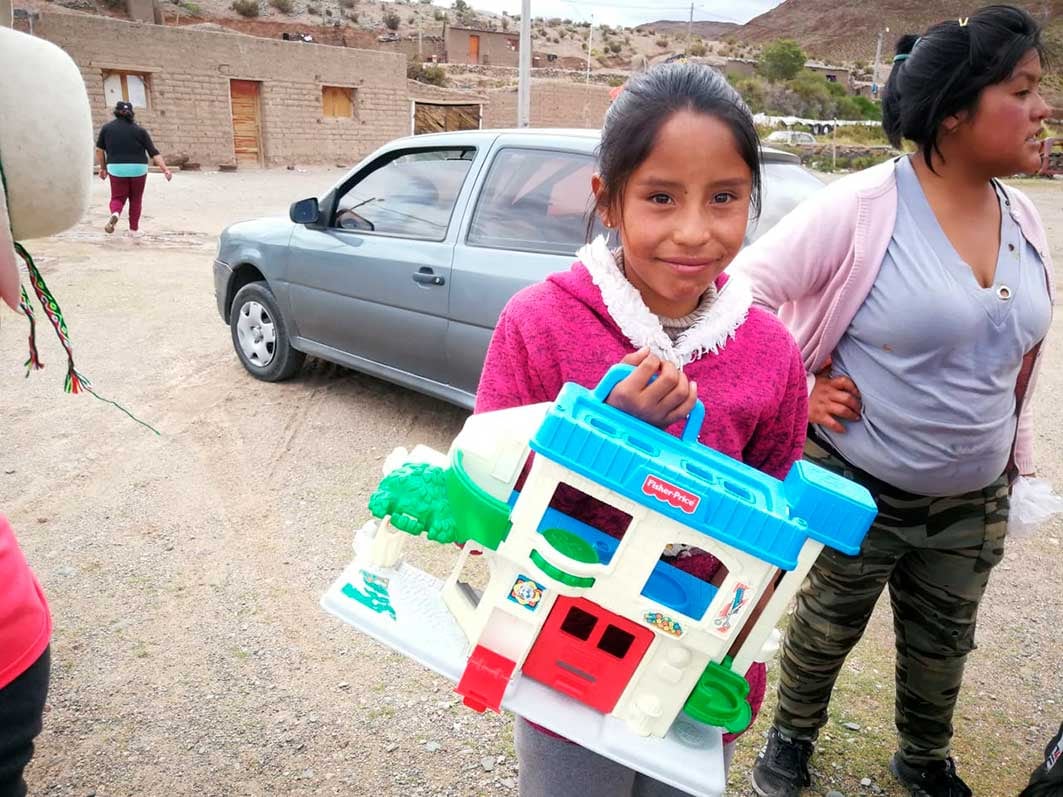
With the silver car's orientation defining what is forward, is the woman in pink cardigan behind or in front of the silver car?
behind

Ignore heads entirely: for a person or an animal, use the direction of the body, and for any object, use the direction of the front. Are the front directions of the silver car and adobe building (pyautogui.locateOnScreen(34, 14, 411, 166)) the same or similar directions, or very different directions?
very different directions

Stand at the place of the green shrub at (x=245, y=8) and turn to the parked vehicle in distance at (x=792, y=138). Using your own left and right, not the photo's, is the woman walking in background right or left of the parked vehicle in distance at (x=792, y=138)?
right

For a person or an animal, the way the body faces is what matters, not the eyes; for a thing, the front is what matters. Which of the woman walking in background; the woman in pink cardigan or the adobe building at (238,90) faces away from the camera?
the woman walking in background

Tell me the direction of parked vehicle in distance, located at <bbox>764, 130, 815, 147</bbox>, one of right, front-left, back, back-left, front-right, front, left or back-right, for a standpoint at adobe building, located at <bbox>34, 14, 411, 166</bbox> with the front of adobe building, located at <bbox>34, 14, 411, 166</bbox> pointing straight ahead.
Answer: back-left

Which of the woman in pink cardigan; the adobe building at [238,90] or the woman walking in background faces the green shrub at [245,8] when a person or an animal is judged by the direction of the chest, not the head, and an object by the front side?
the woman walking in background

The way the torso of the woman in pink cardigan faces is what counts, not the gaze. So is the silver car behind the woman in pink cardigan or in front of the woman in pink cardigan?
behind

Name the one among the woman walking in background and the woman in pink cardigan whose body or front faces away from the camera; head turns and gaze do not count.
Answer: the woman walking in background

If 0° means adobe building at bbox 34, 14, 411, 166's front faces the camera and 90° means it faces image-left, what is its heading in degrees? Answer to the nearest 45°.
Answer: approximately 315°

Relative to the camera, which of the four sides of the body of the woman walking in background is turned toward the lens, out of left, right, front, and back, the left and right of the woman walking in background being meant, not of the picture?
back

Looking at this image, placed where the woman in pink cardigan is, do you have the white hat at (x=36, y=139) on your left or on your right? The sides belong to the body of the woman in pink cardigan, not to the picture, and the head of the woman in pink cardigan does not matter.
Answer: on your right

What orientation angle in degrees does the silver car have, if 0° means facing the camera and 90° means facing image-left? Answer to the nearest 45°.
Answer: approximately 135°

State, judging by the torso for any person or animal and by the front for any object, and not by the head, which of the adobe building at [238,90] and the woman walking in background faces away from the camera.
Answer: the woman walking in background

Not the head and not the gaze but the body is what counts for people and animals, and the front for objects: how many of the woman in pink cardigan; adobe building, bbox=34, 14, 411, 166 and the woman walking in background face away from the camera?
1

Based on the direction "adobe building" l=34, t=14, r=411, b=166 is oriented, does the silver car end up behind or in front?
in front
